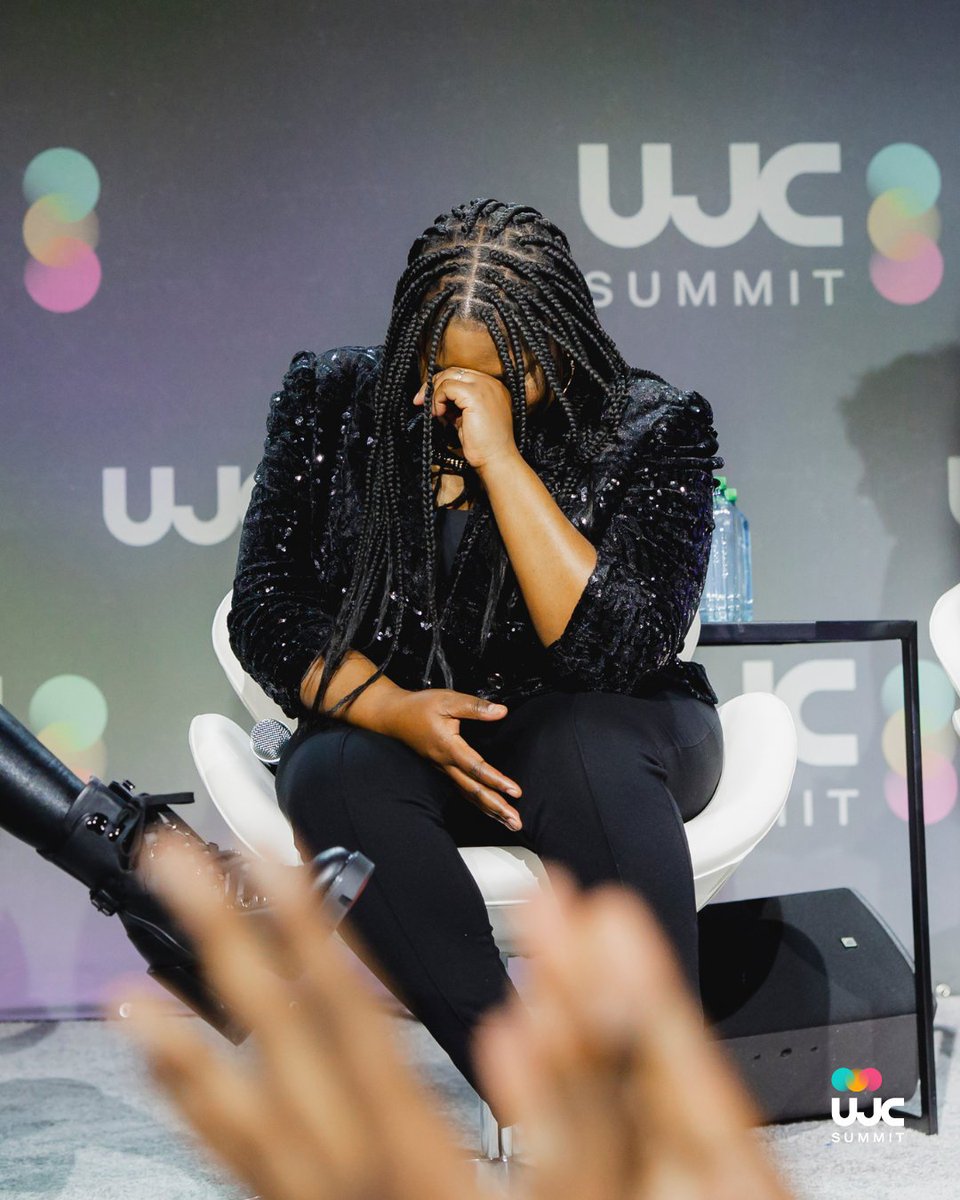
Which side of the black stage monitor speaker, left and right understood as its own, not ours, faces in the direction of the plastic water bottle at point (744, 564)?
back

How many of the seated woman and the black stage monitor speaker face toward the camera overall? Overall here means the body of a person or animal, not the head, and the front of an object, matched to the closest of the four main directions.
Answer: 2

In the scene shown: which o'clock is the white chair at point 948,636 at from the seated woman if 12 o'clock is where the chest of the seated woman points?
The white chair is roughly at 8 o'clock from the seated woman.

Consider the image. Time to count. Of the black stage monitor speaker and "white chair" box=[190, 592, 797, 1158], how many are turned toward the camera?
2

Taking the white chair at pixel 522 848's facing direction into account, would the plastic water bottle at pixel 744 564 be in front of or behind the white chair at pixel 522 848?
behind
